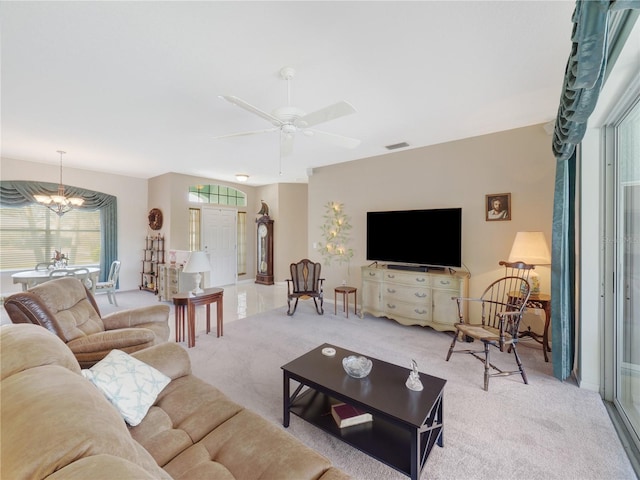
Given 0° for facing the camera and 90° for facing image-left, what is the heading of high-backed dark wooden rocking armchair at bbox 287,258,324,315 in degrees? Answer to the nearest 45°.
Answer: approximately 0°

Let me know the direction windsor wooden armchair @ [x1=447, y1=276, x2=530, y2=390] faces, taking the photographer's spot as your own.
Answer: facing the viewer and to the left of the viewer

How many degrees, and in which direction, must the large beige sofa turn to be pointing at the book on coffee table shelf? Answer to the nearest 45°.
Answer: approximately 45° to its right

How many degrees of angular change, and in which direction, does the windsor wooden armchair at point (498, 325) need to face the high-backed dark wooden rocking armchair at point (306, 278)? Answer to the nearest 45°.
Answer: approximately 45° to its right

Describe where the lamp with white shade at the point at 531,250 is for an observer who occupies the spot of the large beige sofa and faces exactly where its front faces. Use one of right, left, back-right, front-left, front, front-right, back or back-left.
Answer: front-right

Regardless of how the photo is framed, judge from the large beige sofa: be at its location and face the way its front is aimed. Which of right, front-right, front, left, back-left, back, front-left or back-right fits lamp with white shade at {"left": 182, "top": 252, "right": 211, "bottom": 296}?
front-left

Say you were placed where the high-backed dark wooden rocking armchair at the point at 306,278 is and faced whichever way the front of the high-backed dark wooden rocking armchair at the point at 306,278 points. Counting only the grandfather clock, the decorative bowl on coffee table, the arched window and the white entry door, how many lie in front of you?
1

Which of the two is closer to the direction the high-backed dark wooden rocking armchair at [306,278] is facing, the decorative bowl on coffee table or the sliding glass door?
the decorative bowl on coffee table

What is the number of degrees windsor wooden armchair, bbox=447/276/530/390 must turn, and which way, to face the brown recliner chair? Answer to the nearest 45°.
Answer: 0° — it already faces it

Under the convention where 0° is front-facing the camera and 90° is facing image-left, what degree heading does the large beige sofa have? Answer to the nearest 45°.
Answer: approximately 225°

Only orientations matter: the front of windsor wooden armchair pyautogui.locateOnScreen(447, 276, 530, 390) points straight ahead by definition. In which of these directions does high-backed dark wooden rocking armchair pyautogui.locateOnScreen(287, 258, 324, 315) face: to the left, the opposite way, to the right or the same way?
to the left

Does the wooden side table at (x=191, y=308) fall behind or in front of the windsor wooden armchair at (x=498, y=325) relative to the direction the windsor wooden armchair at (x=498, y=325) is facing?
in front

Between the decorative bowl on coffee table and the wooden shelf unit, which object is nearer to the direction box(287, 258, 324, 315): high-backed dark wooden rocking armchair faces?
the decorative bowl on coffee table
